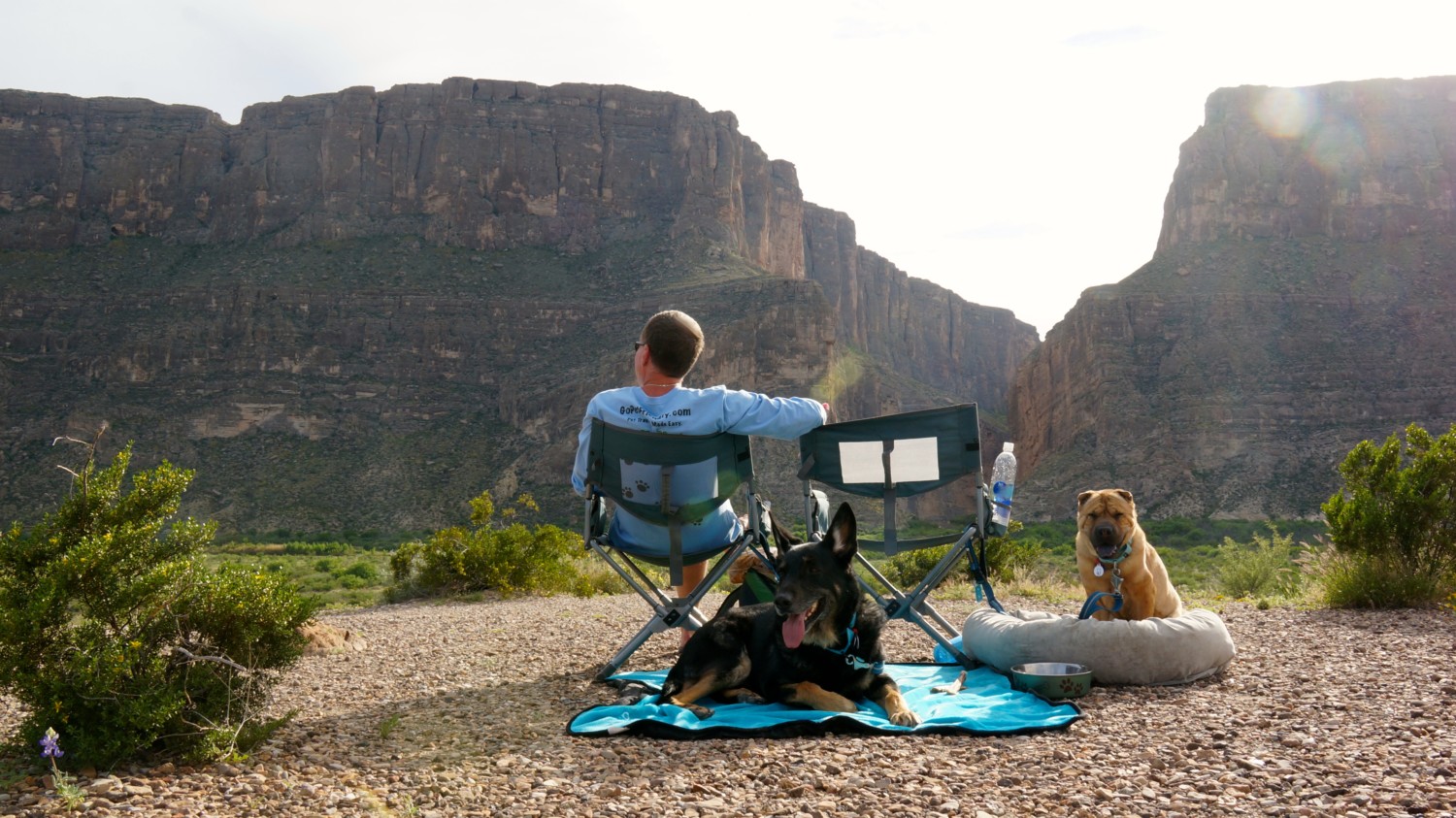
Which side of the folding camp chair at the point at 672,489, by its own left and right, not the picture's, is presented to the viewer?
back

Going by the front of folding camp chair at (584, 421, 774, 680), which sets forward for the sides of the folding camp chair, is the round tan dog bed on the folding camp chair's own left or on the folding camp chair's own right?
on the folding camp chair's own right

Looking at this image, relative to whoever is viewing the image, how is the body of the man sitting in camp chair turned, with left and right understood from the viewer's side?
facing away from the viewer

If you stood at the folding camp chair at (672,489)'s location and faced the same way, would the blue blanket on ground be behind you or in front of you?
behind

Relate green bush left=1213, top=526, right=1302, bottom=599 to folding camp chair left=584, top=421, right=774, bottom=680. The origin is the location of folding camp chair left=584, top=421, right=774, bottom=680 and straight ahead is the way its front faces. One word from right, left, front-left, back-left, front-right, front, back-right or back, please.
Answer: front-right

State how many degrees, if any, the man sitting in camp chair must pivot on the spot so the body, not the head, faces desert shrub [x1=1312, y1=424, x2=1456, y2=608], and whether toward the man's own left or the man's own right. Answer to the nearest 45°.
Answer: approximately 45° to the man's own right

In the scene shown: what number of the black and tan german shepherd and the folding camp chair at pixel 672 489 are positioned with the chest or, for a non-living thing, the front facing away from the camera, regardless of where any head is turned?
1

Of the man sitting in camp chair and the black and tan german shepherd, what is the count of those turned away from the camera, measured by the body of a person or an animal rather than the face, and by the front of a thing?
1

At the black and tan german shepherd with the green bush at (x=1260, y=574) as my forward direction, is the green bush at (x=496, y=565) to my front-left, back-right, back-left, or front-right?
front-left

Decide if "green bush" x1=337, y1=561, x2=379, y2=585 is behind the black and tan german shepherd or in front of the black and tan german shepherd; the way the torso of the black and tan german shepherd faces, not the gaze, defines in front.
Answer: behind

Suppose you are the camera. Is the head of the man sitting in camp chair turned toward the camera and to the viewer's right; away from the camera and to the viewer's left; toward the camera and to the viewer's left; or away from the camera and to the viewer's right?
away from the camera and to the viewer's left

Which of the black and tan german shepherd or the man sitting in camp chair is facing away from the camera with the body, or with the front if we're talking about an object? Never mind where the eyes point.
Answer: the man sitting in camp chair

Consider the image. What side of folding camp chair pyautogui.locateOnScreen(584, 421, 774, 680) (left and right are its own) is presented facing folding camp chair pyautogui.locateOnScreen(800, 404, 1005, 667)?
right

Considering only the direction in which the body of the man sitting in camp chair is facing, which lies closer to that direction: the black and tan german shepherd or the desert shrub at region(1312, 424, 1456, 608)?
the desert shrub

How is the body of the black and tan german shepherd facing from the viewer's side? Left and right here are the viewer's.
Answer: facing the viewer and to the right of the viewer

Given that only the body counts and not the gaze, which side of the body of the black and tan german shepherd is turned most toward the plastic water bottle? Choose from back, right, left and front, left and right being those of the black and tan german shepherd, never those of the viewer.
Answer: left
